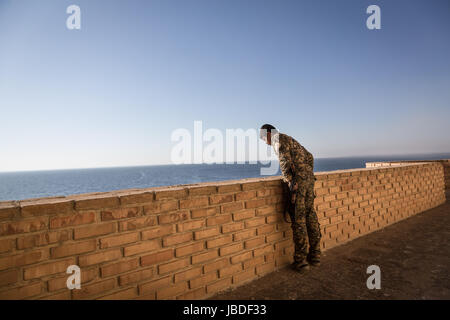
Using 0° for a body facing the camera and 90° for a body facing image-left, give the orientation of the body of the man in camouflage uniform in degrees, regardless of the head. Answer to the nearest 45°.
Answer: approximately 135°
